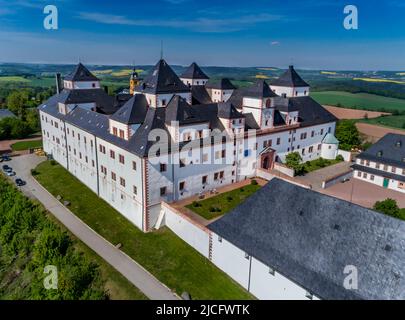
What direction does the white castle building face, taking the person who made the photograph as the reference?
facing the viewer and to the right of the viewer

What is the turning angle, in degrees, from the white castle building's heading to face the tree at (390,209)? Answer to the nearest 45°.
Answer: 0° — it already faces it
